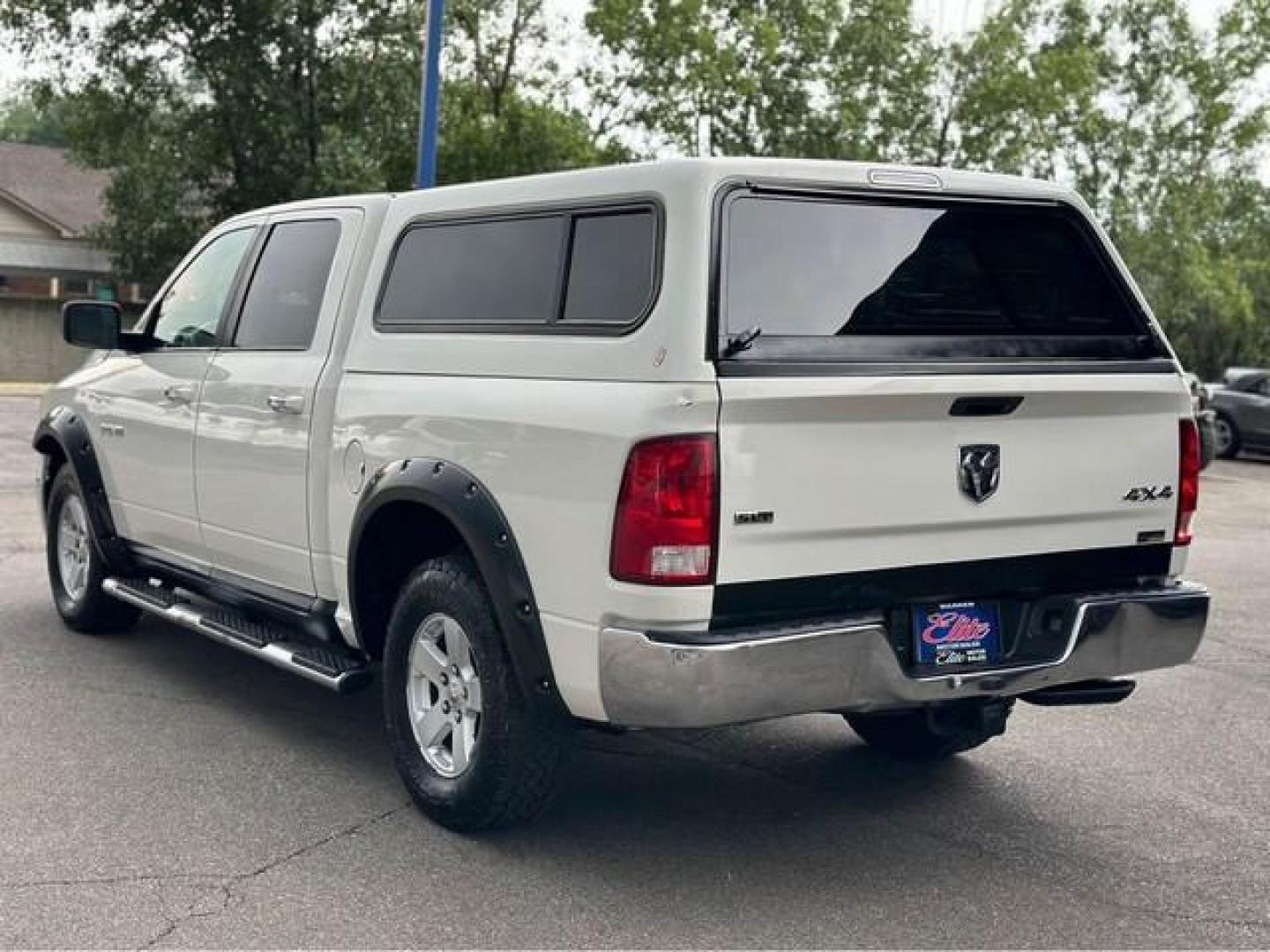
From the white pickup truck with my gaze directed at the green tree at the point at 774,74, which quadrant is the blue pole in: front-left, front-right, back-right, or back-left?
front-left

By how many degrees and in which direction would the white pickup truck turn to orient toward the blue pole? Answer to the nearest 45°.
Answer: approximately 45° to its right

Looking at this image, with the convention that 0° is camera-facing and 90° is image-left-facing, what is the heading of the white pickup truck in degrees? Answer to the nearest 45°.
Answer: approximately 135°

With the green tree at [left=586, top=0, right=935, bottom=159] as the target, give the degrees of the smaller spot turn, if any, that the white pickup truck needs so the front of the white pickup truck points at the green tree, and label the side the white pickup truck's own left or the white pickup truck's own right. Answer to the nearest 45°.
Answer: approximately 45° to the white pickup truck's own right
